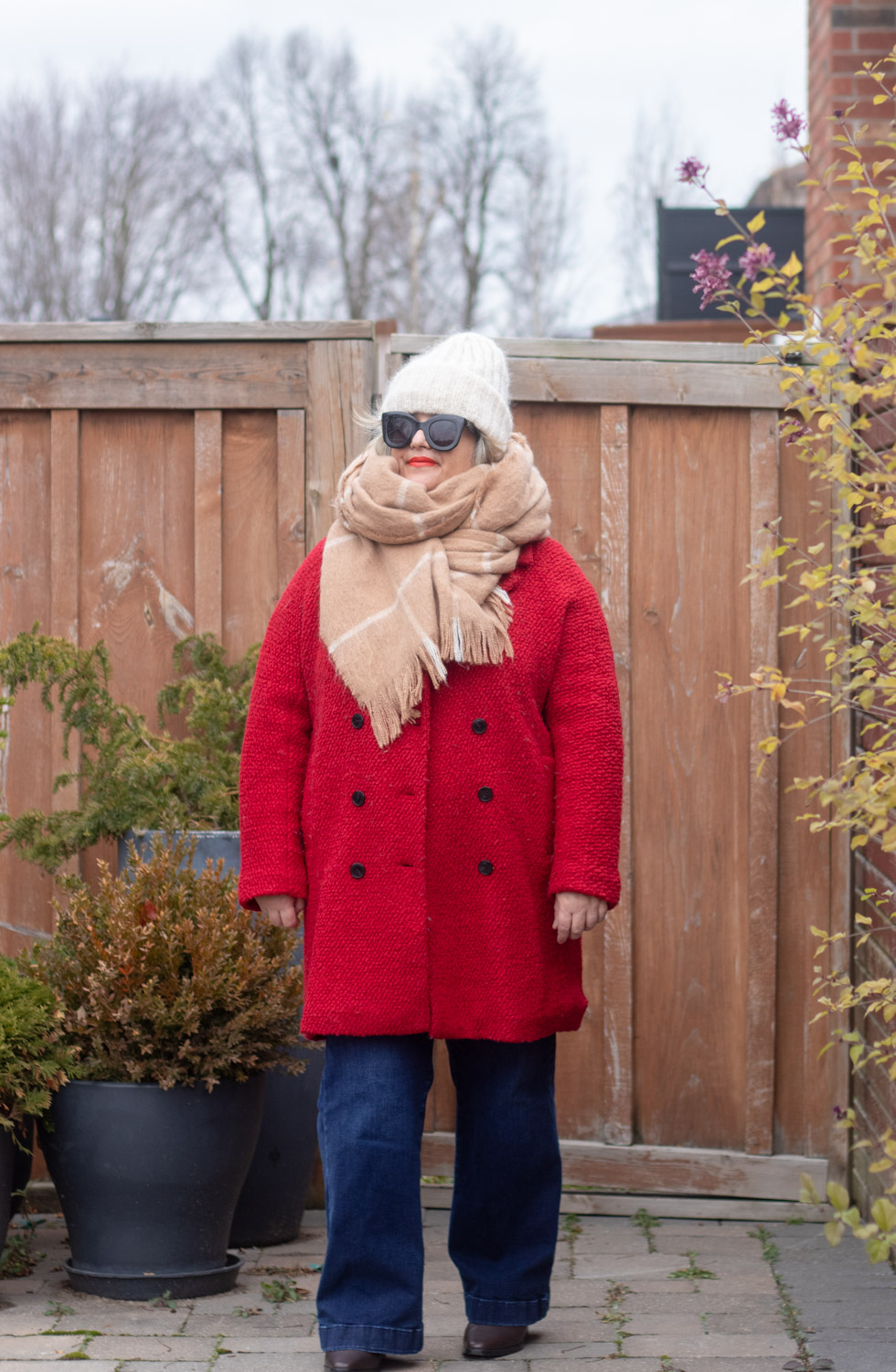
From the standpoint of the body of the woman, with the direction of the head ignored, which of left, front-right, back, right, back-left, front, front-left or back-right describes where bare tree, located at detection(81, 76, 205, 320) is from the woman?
back

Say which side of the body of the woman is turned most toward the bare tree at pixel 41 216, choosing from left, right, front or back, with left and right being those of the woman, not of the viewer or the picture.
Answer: back

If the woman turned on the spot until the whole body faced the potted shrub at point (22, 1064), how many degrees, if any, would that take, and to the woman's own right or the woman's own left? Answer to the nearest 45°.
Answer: approximately 90° to the woman's own right

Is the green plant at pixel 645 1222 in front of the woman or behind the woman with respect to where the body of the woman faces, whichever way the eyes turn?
behind

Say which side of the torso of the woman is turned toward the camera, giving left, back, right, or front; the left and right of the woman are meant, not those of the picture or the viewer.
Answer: front

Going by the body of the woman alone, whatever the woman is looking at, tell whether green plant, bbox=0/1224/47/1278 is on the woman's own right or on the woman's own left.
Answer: on the woman's own right

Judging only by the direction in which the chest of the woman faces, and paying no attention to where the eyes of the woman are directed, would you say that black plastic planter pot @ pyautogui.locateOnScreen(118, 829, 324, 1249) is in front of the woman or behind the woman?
behind

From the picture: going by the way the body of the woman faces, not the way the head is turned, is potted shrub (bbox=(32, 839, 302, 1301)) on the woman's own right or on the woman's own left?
on the woman's own right
